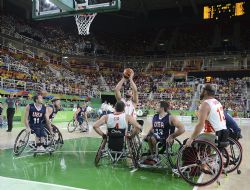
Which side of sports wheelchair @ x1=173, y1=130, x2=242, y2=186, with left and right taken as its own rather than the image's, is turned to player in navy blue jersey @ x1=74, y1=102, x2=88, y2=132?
front

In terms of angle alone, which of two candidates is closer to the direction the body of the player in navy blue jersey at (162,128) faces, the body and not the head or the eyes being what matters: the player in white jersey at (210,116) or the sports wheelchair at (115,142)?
the sports wheelchair

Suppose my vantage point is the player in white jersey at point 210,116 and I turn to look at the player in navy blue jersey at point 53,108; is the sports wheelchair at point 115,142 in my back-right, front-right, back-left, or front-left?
front-left

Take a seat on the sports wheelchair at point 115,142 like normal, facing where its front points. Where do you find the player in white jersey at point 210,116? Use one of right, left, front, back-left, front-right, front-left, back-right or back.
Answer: back-right

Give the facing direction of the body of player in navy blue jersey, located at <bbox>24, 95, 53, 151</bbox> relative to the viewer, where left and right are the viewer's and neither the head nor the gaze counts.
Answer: facing the viewer

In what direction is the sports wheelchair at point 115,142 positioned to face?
away from the camera

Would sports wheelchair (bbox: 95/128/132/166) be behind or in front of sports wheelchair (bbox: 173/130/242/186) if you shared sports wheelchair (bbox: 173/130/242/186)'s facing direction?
in front

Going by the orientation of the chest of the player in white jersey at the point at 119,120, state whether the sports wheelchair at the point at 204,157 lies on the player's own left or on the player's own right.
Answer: on the player's own right

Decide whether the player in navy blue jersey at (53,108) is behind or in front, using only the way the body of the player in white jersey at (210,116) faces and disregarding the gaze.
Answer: in front

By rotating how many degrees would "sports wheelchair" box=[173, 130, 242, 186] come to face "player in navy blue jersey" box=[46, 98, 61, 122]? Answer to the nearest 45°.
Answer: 0° — it already faces them

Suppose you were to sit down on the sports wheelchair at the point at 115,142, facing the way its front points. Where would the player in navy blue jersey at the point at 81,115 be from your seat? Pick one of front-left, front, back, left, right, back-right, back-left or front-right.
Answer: front

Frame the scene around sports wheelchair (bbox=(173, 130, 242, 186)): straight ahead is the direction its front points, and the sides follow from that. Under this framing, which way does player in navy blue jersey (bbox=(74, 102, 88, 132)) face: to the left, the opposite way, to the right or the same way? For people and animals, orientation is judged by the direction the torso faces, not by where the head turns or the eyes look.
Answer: the opposite way

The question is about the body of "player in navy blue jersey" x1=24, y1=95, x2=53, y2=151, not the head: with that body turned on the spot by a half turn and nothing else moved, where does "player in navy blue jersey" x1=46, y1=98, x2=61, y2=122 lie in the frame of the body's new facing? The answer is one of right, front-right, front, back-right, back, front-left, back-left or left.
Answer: front

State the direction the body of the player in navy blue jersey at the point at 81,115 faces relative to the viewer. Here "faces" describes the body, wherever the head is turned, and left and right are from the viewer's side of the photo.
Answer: facing the viewer and to the right of the viewer

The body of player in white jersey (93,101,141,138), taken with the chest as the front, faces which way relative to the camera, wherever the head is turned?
away from the camera

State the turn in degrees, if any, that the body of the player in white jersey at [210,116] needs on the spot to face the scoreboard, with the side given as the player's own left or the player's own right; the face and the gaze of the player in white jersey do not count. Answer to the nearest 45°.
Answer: approximately 45° to the player's own right
